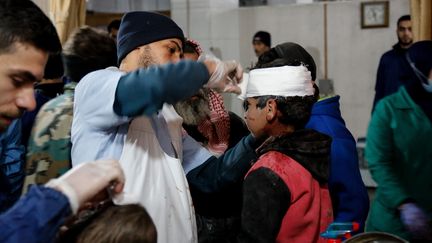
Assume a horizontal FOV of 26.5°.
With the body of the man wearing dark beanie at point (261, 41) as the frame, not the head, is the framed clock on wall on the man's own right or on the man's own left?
on the man's own left

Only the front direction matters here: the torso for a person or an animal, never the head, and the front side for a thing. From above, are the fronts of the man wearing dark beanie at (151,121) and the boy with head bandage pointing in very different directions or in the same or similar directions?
very different directions

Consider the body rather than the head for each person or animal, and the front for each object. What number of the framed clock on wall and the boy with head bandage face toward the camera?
1

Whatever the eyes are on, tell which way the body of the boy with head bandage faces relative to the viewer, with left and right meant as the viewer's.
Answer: facing away from the viewer and to the left of the viewer

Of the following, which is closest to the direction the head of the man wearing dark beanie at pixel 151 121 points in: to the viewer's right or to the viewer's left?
to the viewer's right

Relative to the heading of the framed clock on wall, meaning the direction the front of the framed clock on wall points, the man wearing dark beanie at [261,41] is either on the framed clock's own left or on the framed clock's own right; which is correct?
on the framed clock's own right
